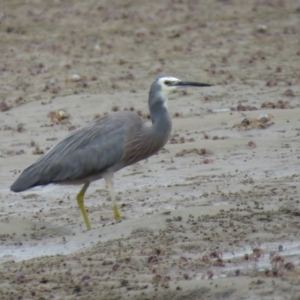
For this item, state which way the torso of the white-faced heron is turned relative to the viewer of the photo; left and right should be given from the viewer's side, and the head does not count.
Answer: facing to the right of the viewer
